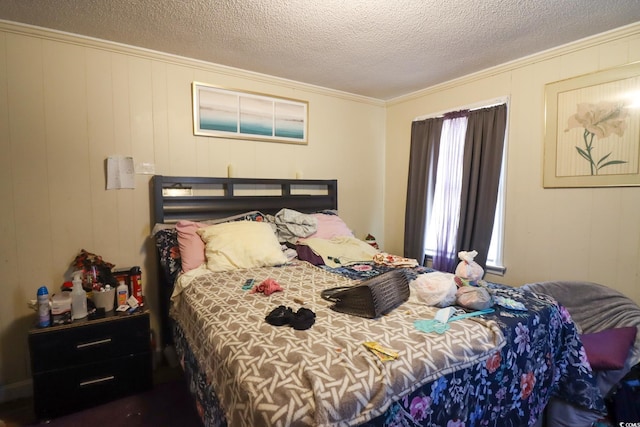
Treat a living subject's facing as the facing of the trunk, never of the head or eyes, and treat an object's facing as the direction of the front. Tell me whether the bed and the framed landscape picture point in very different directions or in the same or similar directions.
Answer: same or similar directions

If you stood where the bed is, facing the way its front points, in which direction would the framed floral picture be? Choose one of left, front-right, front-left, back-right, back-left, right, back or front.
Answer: left

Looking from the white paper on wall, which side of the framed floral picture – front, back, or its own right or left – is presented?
front

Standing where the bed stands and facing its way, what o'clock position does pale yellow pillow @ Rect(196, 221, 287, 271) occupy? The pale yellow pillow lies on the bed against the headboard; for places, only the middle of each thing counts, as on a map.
The pale yellow pillow is roughly at 6 o'clock from the bed.

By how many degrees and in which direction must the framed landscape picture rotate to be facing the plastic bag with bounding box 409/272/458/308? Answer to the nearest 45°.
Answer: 0° — it already faces it

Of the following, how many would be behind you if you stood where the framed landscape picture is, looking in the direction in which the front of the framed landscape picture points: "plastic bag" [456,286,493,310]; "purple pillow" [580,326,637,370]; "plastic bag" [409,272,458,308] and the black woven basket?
0

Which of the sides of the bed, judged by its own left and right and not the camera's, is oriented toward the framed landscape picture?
back

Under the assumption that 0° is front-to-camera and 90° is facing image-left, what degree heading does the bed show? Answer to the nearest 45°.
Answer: approximately 315°

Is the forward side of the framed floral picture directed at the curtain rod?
no

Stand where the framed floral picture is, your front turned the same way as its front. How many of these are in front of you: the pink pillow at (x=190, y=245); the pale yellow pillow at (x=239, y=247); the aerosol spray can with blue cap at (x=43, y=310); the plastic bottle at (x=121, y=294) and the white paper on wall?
5

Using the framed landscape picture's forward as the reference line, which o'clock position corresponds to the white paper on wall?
The white paper on wall is roughly at 4 o'clock from the framed landscape picture.

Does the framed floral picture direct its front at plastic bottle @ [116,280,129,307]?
yes

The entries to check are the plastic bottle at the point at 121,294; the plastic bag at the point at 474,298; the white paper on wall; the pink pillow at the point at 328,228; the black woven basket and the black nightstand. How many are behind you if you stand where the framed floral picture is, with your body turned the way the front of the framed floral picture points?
0

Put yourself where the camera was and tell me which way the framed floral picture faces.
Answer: facing the viewer and to the left of the viewer

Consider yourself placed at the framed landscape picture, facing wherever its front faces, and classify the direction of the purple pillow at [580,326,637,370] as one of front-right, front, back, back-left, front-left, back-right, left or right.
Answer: front

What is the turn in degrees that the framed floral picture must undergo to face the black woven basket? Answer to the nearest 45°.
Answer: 0° — it already faces it

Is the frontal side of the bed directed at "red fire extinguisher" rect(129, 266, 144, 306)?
no

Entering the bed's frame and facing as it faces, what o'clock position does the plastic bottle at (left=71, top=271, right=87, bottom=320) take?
The plastic bottle is roughly at 5 o'clock from the bed.
